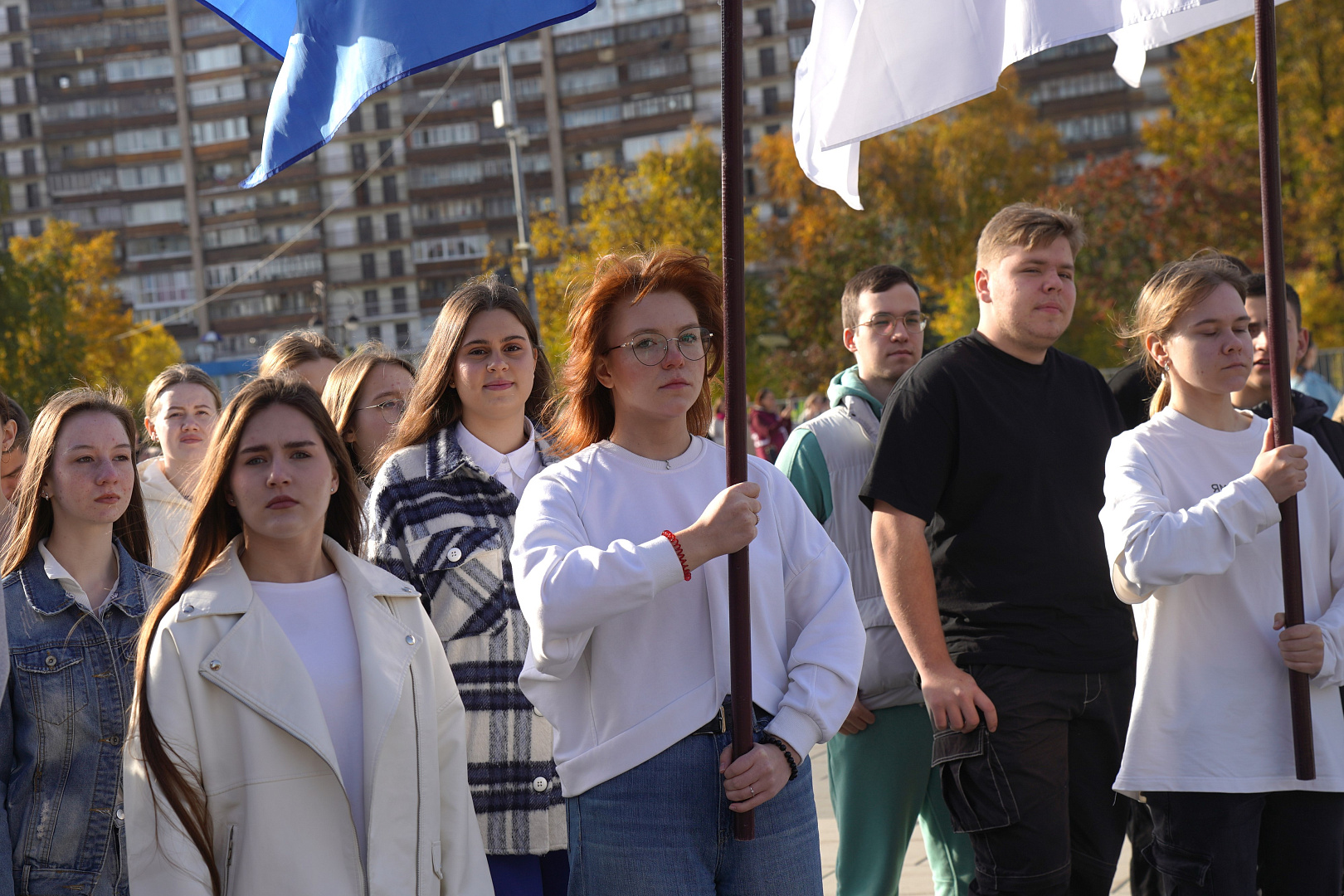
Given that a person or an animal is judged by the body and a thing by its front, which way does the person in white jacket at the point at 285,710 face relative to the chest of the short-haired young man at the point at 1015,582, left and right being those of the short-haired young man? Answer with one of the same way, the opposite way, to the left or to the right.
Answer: the same way

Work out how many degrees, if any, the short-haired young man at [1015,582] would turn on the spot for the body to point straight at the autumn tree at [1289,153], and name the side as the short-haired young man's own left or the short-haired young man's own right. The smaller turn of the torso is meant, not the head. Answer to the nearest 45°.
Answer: approximately 135° to the short-haired young man's own left

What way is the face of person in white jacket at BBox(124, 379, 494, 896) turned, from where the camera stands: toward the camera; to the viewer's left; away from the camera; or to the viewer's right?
toward the camera

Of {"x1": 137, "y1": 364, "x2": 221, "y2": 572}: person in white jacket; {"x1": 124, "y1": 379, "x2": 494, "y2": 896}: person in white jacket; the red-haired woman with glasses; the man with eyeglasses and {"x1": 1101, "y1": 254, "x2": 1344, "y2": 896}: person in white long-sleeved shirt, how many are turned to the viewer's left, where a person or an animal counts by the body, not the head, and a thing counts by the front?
0

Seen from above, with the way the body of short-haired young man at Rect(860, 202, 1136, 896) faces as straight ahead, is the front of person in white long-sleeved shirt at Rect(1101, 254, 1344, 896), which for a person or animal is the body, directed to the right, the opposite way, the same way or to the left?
the same way

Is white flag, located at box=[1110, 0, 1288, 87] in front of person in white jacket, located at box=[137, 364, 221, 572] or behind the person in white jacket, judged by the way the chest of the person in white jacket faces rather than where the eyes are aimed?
in front

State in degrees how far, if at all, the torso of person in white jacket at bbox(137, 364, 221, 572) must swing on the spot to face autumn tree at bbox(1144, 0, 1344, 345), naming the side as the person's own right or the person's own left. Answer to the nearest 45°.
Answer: approximately 90° to the person's own left

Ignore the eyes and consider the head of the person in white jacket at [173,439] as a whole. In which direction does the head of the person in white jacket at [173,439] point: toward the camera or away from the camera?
toward the camera

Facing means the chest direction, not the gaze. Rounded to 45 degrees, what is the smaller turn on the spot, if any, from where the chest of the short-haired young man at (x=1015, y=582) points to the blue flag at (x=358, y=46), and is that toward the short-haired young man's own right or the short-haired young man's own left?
approximately 135° to the short-haired young man's own right

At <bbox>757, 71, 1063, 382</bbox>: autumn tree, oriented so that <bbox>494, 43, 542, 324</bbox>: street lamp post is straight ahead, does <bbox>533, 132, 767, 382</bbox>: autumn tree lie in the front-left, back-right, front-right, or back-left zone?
front-right

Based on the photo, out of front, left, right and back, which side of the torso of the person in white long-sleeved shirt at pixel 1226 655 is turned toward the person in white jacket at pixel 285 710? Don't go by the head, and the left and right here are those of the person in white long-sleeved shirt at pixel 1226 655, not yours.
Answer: right

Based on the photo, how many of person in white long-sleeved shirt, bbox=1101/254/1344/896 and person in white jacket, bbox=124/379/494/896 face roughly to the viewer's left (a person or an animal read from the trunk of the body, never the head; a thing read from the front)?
0

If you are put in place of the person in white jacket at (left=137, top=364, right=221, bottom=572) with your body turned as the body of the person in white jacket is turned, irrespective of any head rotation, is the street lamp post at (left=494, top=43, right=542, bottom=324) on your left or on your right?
on your left

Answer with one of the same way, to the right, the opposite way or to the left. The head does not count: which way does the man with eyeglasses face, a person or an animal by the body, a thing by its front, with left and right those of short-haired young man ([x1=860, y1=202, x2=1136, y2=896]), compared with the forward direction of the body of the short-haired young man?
the same way

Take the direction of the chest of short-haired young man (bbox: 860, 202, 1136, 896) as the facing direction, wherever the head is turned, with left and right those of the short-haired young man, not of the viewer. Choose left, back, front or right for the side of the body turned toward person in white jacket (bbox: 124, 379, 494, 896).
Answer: right
